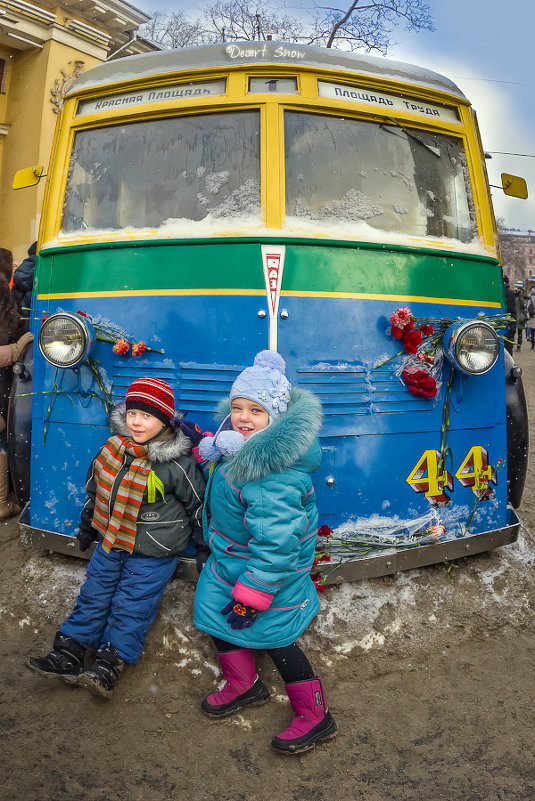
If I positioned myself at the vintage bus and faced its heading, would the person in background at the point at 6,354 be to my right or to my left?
on my right

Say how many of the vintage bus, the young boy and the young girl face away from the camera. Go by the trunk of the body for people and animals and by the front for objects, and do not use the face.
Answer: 0

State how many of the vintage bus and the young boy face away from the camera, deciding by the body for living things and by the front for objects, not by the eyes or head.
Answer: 0

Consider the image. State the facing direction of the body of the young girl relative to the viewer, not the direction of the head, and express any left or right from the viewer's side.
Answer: facing the viewer and to the left of the viewer

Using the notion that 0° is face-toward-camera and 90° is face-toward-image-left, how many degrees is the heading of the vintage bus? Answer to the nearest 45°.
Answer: approximately 0°
